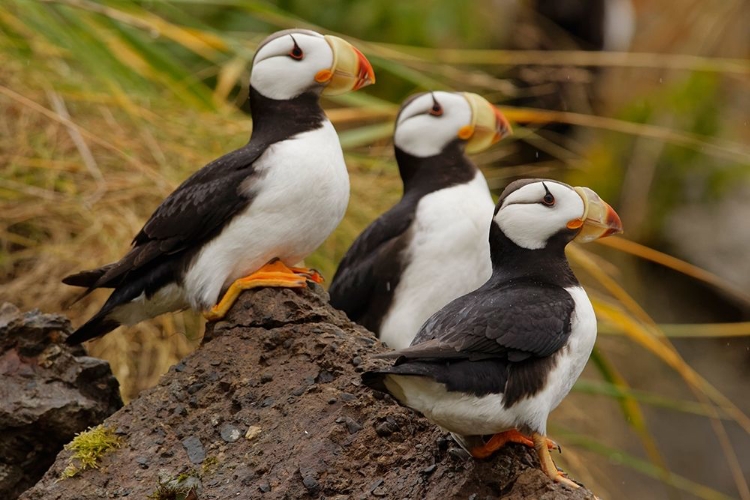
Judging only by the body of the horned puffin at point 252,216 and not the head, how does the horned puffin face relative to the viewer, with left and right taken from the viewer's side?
facing to the right of the viewer

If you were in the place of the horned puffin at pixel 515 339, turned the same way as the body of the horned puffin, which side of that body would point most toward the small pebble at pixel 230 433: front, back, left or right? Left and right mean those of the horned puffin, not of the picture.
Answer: back

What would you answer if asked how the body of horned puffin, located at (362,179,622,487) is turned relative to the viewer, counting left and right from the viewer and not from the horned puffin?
facing to the right of the viewer

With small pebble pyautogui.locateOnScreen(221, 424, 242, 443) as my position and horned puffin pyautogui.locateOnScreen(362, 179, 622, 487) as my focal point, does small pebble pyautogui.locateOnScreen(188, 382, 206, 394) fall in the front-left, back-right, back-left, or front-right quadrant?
back-left

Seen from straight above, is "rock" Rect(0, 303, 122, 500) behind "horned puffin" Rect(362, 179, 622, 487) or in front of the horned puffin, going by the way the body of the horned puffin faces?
behind

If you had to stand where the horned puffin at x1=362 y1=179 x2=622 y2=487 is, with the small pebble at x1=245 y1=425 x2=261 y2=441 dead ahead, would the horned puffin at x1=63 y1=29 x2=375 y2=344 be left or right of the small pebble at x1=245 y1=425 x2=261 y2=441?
right

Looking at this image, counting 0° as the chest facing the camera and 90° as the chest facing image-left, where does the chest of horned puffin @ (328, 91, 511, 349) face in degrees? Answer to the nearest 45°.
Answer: approximately 270°

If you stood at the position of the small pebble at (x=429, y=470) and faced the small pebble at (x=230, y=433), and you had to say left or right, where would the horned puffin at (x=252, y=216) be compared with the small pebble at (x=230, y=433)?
right
